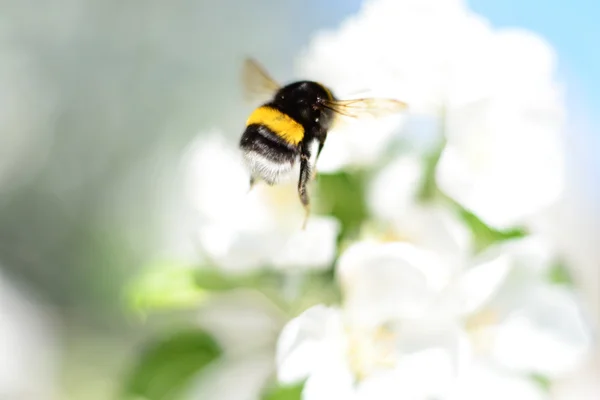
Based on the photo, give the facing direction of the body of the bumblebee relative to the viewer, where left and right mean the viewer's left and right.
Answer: facing away from the viewer and to the right of the viewer
